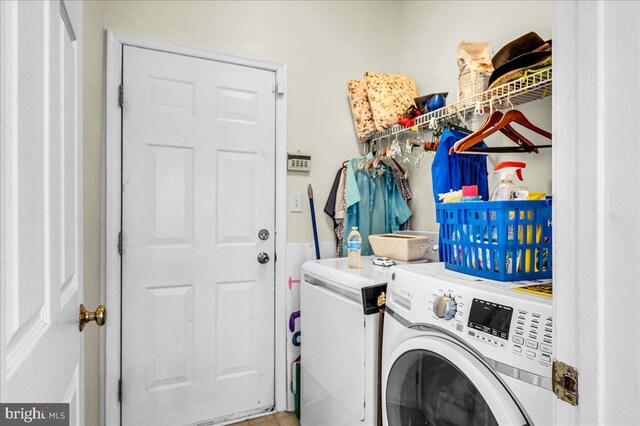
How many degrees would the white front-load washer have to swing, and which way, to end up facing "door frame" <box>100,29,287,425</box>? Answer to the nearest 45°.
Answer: approximately 45° to its right

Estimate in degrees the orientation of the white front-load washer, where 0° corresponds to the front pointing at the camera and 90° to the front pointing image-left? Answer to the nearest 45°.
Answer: approximately 45°

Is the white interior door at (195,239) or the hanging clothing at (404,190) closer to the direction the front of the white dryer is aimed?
the white interior door

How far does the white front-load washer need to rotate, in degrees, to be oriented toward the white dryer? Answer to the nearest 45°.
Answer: approximately 90° to its right

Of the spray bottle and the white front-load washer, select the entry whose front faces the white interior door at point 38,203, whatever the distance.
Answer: the white front-load washer

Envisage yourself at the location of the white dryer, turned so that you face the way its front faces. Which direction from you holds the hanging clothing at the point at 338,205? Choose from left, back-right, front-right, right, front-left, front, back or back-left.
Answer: back-right

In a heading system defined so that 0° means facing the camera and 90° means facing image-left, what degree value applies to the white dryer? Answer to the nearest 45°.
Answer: approximately 45°

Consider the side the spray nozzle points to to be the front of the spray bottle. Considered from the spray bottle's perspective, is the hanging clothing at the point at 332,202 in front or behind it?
behind
